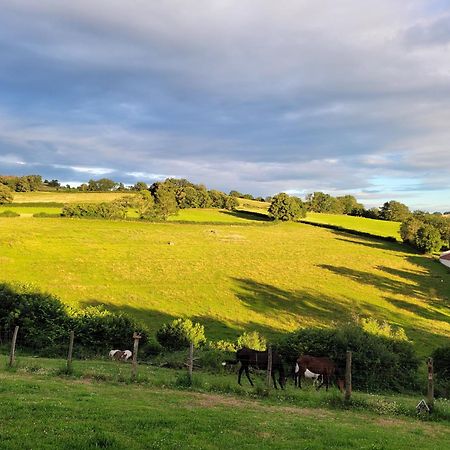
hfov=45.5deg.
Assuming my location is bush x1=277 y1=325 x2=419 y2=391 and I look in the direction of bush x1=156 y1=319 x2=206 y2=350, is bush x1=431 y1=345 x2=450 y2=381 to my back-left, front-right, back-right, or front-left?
back-right

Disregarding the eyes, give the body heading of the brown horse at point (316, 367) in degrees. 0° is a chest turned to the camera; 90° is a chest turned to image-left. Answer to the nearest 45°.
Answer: approximately 270°

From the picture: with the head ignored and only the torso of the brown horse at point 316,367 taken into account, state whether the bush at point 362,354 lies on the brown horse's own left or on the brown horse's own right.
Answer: on the brown horse's own left

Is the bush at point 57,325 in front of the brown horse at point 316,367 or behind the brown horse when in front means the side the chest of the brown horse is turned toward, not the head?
behind

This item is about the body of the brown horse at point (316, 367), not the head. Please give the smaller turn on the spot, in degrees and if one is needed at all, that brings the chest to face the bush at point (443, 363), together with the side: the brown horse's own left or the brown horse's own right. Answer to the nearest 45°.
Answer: approximately 45° to the brown horse's own left

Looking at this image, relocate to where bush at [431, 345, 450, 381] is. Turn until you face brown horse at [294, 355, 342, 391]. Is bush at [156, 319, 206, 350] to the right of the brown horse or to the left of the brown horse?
right

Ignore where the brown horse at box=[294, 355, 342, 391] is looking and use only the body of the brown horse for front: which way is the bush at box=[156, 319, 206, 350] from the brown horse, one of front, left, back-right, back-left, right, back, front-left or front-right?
back-left
